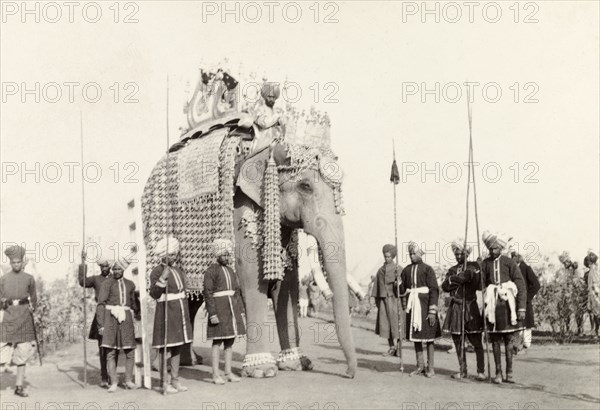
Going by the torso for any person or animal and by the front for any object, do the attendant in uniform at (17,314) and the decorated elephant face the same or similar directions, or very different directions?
same or similar directions

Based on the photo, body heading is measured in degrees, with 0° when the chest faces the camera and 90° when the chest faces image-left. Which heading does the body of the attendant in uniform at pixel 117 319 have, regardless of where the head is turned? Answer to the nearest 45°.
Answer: approximately 0°

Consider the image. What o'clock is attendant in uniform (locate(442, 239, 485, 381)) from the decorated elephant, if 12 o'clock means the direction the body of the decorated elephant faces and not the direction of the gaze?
The attendant in uniform is roughly at 11 o'clock from the decorated elephant.

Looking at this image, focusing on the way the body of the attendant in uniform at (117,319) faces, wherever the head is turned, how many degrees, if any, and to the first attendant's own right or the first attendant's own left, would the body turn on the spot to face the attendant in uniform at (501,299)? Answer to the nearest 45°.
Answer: approximately 90° to the first attendant's own left

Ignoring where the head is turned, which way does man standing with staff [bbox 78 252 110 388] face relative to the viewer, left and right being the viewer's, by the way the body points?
facing the viewer

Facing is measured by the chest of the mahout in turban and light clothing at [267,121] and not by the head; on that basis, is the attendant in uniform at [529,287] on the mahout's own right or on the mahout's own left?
on the mahout's own left

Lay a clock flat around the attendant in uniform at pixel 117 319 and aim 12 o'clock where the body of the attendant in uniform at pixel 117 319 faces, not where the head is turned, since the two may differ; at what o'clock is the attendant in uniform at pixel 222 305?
the attendant in uniform at pixel 222 305 is roughly at 9 o'clock from the attendant in uniform at pixel 117 319.

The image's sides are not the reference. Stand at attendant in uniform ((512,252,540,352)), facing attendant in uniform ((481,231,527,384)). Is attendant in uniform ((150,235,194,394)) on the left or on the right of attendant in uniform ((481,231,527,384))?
right

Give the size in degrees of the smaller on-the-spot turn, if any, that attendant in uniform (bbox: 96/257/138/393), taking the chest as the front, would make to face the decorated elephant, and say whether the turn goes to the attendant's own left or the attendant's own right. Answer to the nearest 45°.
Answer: approximately 90° to the attendant's own left

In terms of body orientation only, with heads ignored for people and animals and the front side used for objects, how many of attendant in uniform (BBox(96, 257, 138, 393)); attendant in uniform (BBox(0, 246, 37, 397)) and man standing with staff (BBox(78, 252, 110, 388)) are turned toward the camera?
3

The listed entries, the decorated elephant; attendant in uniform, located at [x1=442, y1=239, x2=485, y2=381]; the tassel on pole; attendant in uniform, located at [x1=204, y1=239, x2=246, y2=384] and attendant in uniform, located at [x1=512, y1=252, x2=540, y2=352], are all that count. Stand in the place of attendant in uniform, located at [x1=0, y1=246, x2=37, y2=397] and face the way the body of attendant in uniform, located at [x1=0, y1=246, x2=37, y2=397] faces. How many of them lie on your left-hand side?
5

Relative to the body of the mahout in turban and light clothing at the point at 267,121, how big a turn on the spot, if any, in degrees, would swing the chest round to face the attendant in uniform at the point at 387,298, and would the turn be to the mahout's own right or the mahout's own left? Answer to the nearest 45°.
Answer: approximately 90° to the mahout's own left
